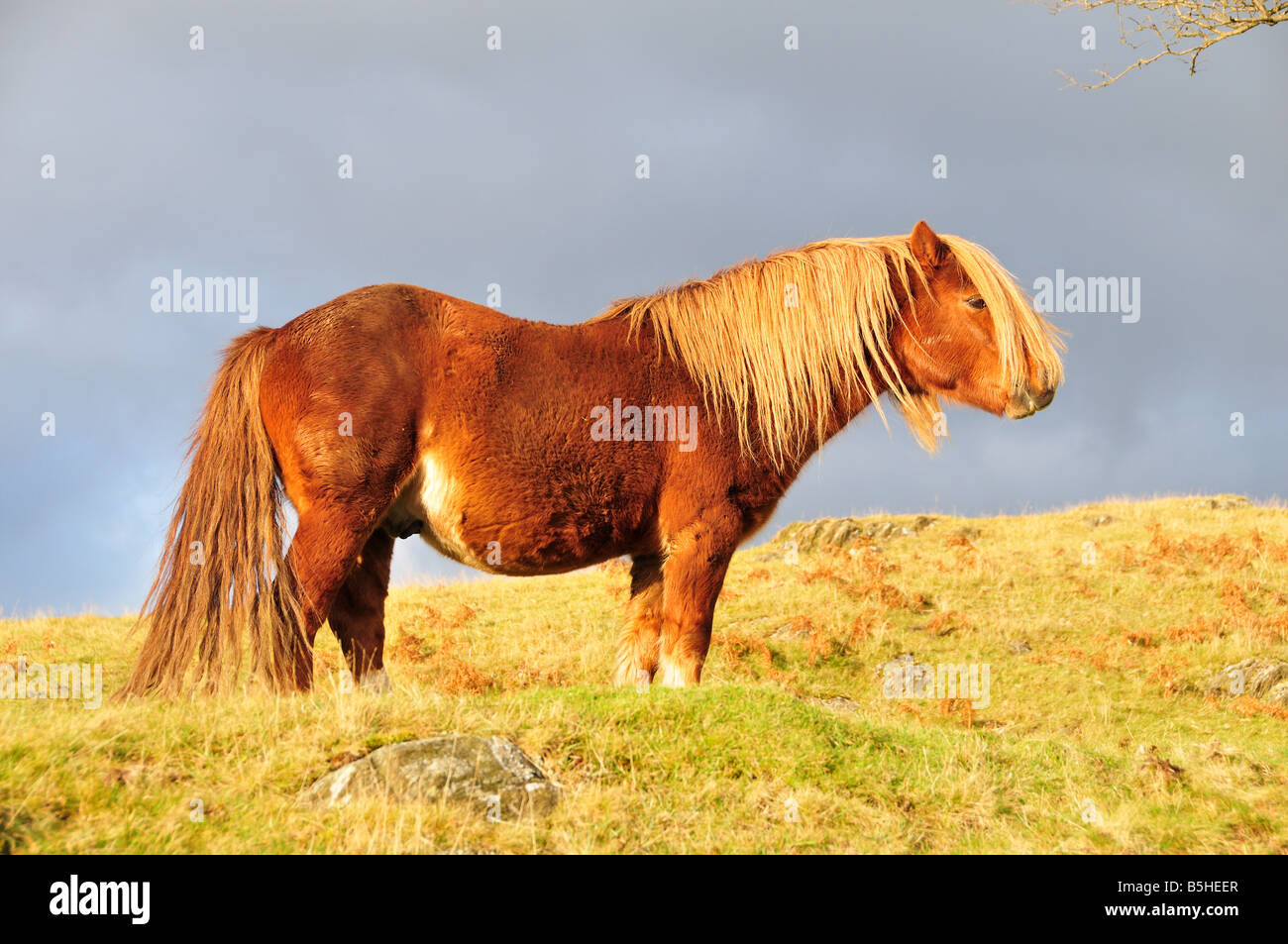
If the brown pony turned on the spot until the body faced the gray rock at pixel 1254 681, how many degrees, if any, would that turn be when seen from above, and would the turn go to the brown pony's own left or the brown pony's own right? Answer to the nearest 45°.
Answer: approximately 45° to the brown pony's own left

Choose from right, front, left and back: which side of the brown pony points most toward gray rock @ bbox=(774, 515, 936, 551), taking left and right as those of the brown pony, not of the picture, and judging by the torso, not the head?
left

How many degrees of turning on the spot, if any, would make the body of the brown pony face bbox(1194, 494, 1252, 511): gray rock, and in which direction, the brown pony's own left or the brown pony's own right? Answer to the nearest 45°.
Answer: approximately 45° to the brown pony's own left

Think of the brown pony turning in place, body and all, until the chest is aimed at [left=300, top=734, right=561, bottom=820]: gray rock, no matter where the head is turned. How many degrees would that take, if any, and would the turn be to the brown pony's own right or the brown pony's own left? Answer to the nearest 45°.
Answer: approximately 90° to the brown pony's own right

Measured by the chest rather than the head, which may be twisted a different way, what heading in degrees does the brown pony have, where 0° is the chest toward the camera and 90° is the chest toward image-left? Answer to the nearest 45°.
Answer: approximately 270°
